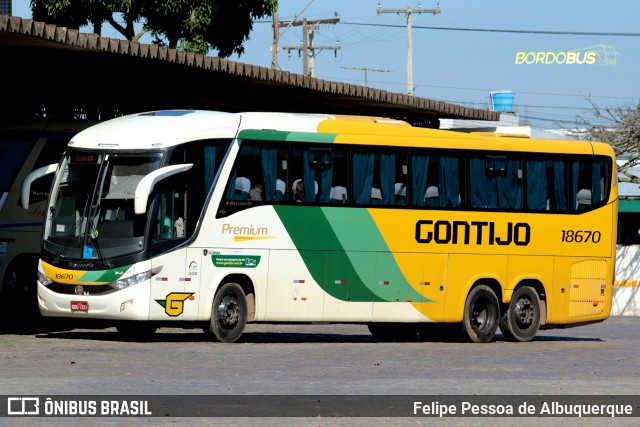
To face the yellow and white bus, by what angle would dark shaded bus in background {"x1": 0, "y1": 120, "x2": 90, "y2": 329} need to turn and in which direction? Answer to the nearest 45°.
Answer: approximately 90° to its left

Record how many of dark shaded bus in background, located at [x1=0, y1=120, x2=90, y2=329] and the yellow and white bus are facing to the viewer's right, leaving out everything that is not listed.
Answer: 0

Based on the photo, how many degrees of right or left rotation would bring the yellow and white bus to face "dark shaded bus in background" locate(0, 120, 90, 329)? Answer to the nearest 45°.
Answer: approximately 45° to its right

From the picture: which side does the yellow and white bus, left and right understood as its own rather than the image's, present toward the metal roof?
right

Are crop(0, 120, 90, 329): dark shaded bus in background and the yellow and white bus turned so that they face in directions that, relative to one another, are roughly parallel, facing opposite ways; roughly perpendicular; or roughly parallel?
roughly parallel

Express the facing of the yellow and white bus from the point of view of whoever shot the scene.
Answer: facing the viewer and to the left of the viewer
